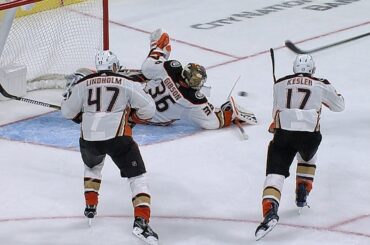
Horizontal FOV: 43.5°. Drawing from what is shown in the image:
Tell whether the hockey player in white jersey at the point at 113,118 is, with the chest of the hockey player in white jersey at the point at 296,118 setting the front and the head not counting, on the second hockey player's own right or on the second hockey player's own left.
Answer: on the second hockey player's own left

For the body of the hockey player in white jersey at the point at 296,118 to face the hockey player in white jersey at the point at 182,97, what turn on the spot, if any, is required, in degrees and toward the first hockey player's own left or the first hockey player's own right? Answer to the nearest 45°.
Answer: approximately 45° to the first hockey player's own left

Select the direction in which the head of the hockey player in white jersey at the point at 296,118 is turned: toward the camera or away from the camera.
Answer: away from the camera

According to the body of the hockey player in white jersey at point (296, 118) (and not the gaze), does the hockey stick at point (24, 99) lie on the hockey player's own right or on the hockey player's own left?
on the hockey player's own left

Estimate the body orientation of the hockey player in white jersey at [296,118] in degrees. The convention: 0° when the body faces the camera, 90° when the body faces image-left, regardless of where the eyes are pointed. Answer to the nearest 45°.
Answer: approximately 180°
